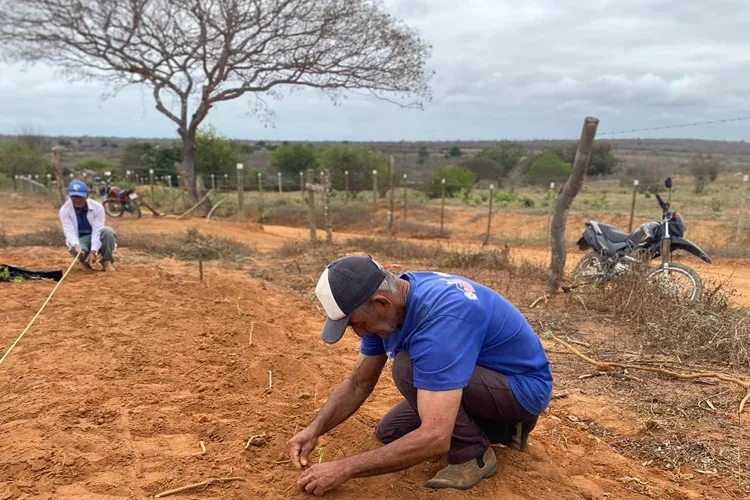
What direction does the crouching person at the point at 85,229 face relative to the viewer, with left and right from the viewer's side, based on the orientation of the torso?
facing the viewer

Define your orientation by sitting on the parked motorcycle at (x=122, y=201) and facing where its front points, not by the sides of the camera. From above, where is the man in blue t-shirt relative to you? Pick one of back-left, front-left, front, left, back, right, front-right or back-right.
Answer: left

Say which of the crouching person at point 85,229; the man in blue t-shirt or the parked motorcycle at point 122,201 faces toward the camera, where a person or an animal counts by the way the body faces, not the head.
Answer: the crouching person

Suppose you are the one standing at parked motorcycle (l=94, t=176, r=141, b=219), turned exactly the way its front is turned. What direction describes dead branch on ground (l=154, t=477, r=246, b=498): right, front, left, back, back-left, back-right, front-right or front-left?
left

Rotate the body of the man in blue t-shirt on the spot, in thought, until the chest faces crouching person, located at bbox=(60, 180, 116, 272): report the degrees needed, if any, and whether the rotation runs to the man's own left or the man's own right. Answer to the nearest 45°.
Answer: approximately 45° to the man's own right

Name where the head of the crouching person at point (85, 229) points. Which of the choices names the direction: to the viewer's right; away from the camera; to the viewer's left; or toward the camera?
toward the camera

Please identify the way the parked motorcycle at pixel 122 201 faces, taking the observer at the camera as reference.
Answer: facing to the left of the viewer

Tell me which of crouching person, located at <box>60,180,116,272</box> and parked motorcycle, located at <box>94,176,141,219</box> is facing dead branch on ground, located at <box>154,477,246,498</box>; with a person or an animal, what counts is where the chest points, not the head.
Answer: the crouching person

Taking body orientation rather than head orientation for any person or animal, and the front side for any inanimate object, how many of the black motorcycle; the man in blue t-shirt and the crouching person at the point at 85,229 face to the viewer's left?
1

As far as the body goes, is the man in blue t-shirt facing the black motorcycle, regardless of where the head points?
no

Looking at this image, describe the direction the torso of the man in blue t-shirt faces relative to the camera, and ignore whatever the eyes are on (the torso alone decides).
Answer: to the viewer's left

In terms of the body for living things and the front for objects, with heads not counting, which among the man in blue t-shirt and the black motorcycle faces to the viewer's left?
the man in blue t-shirt

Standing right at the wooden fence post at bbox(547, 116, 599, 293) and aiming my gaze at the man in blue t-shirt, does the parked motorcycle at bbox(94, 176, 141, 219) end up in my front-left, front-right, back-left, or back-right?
back-right

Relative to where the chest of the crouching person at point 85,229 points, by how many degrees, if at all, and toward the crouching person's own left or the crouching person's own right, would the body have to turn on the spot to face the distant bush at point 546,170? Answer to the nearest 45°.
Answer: approximately 135° to the crouching person's own left

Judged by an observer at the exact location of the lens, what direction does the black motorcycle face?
facing the viewer and to the right of the viewer

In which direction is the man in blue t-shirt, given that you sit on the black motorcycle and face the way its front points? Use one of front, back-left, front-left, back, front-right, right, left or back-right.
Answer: front-right

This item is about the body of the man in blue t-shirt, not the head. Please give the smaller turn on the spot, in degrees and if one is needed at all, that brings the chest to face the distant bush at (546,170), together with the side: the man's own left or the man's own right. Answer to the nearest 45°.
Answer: approximately 90° to the man's own right

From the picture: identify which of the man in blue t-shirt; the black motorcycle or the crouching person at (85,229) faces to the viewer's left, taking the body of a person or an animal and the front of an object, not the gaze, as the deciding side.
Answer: the man in blue t-shirt
